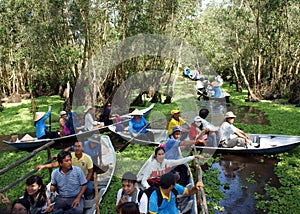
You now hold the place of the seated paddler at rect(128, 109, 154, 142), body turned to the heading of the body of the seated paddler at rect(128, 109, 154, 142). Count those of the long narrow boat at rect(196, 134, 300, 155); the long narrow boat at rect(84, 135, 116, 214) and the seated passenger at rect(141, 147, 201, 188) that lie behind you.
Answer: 0

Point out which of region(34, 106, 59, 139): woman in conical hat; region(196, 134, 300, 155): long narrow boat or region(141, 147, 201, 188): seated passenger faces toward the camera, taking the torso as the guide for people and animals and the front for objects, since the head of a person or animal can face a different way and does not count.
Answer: the seated passenger

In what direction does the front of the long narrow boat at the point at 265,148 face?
to the viewer's right

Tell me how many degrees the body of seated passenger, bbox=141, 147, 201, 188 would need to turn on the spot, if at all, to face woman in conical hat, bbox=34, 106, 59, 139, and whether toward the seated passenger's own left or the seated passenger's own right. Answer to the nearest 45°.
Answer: approximately 135° to the seated passenger's own right

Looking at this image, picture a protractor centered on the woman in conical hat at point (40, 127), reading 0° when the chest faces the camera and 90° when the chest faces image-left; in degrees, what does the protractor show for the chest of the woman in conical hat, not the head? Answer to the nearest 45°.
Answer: approximately 270°

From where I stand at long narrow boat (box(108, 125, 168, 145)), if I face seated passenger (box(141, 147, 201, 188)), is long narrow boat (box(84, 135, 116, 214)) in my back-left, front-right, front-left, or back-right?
front-right

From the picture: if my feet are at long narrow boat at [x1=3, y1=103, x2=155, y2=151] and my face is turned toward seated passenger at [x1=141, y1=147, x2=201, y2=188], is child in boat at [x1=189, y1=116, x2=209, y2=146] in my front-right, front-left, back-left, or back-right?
front-left

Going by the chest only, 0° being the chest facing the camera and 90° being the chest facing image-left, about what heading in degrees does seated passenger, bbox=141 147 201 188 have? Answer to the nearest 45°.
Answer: approximately 0°
